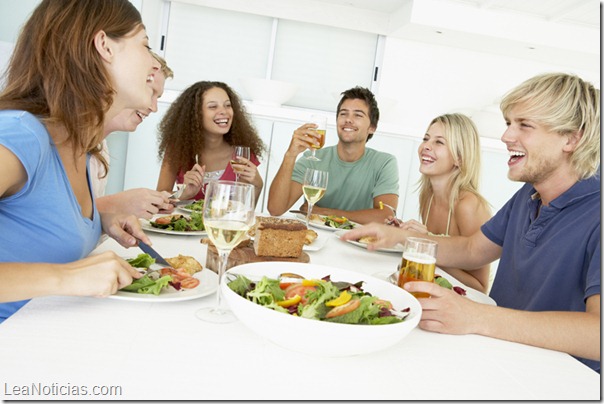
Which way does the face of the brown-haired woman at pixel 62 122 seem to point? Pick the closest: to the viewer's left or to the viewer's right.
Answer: to the viewer's right

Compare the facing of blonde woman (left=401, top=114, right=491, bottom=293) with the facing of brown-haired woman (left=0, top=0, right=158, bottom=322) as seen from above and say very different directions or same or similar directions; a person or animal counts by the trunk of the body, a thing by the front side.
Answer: very different directions

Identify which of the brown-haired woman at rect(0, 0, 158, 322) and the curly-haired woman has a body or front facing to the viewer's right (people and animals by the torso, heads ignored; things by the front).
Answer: the brown-haired woman

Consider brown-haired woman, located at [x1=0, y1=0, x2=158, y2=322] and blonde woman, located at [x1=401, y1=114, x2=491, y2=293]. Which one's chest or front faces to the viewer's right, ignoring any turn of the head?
the brown-haired woman

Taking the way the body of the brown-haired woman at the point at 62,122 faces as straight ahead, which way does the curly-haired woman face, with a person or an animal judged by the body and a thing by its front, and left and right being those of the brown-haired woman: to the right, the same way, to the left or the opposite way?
to the right

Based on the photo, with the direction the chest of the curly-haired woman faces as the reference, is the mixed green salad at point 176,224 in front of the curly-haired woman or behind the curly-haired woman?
in front

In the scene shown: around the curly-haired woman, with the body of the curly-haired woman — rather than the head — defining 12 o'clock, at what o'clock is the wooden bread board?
The wooden bread board is roughly at 12 o'clock from the curly-haired woman.

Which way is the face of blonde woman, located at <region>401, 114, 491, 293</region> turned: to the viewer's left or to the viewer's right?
to the viewer's left

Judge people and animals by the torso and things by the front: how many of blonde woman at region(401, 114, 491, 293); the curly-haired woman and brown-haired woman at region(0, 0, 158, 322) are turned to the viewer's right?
1

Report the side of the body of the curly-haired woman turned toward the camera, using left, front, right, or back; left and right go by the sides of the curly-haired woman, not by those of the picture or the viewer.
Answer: front

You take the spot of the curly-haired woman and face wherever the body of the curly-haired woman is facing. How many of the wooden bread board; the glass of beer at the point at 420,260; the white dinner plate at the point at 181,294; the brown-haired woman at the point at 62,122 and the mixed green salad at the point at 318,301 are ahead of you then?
5

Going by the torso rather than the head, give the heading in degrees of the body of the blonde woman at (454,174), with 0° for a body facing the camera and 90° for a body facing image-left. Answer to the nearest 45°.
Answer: approximately 45°

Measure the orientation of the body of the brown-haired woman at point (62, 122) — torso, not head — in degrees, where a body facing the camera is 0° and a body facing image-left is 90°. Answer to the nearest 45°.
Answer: approximately 270°

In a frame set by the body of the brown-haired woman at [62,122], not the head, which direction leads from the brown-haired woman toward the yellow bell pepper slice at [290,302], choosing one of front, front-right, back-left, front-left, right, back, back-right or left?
front-right

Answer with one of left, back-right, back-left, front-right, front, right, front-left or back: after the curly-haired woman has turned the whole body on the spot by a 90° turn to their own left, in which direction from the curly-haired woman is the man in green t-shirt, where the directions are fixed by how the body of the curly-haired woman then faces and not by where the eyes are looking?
front

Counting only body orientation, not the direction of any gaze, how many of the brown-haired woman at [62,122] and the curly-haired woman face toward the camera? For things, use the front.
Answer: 1
